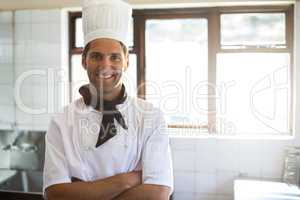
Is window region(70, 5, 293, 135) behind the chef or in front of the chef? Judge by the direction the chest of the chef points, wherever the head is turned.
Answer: behind

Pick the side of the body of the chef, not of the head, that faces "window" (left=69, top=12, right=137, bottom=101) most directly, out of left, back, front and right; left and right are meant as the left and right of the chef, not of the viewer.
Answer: back

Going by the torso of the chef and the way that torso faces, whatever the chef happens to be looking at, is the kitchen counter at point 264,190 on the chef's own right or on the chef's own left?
on the chef's own left

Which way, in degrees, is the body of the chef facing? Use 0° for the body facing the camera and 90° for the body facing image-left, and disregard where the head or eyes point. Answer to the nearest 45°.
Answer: approximately 0°
